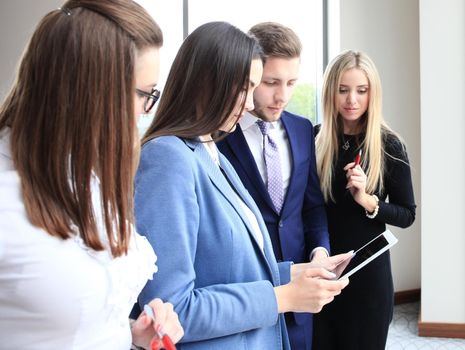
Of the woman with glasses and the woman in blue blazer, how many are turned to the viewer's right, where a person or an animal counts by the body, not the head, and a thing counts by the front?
2

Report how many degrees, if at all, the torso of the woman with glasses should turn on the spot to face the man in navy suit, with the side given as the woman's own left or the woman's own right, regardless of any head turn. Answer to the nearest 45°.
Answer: approximately 45° to the woman's own left

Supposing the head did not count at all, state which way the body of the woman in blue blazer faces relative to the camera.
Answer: to the viewer's right

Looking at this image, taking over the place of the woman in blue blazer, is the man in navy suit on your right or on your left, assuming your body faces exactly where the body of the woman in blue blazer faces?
on your left

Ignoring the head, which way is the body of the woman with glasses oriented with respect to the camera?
to the viewer's right
